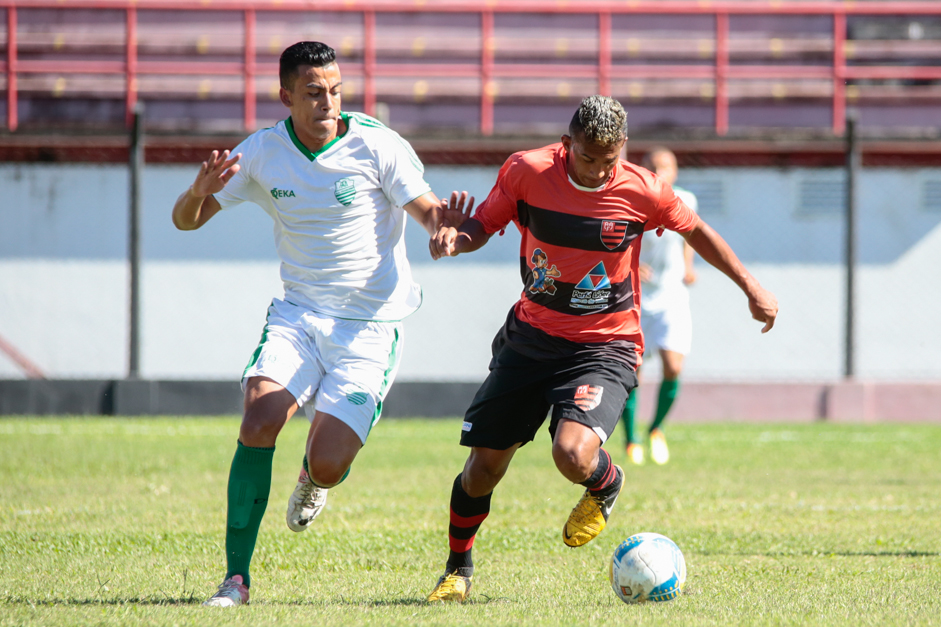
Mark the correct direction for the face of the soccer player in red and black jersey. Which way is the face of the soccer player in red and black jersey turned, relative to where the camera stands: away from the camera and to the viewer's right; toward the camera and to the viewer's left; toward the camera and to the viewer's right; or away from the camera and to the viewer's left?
toward the camera and to the viewer's right

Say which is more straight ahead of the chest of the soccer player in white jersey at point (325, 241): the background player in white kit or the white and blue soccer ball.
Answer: the white and blue soccer ball

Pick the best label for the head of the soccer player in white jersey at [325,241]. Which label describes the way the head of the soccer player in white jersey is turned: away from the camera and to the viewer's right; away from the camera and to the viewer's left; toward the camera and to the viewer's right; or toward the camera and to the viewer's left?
toward the camera and to the viewer's right

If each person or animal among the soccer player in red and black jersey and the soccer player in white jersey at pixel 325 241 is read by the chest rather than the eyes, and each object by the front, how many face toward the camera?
2

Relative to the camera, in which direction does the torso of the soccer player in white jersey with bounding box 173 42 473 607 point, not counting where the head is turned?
toward the camera

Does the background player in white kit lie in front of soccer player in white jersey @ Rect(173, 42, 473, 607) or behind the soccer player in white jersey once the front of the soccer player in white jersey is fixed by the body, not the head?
behind

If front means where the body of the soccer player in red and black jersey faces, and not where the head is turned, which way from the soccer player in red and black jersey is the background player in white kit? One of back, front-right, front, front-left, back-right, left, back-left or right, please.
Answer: back

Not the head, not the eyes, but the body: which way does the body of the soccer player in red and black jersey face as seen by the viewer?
toward the camera
